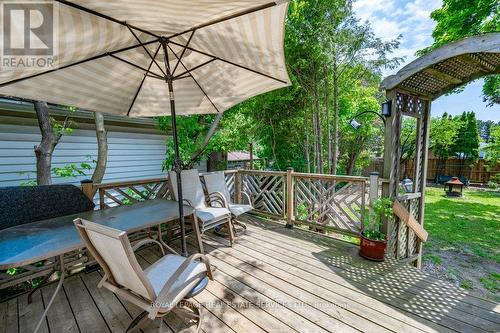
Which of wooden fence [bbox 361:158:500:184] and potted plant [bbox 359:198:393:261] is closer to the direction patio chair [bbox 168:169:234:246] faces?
the potted plant

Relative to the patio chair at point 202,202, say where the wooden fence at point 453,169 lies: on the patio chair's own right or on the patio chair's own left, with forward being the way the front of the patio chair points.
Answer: on the patio chair's own left

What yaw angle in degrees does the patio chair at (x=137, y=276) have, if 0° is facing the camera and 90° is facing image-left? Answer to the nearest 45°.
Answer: approximately 225°

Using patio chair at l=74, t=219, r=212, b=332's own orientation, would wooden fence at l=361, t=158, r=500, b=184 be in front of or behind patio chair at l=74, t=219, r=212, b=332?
in front

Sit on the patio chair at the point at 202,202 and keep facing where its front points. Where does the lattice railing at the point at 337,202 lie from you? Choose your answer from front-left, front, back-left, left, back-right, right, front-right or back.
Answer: front-left

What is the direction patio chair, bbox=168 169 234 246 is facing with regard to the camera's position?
facing the viewer and to the right of the viewer

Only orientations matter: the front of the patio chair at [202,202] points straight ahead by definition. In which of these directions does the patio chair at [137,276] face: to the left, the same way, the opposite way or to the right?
to the left

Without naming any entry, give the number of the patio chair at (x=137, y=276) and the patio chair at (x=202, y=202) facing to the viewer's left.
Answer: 0

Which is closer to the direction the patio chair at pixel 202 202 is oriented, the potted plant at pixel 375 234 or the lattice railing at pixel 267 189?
the potted plant

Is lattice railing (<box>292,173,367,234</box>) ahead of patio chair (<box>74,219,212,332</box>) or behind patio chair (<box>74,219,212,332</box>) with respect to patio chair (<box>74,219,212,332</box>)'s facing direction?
ahead

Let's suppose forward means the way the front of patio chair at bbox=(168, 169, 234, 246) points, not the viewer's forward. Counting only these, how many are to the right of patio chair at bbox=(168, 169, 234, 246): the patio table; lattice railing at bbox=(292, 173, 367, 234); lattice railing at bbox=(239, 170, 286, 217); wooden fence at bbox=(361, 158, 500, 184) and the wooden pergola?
1
